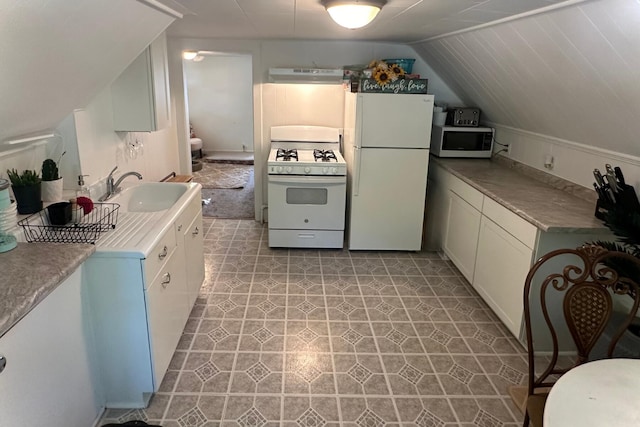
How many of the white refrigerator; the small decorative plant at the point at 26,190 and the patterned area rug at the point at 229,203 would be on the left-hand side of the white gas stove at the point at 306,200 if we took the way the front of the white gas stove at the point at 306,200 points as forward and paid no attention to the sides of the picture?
1

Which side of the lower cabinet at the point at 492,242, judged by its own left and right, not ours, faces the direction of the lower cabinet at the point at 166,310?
front

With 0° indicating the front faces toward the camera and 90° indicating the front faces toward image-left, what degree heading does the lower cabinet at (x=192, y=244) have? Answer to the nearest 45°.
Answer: approximately 270°

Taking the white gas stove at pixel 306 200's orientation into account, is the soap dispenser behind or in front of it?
in front

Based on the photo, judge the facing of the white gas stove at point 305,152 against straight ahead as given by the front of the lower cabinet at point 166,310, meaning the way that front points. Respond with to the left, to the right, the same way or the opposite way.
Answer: to the right

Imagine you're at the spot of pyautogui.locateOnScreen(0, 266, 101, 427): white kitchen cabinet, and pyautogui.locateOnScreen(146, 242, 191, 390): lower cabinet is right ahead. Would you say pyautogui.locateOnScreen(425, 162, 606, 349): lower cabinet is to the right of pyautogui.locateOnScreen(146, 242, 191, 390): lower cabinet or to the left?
right

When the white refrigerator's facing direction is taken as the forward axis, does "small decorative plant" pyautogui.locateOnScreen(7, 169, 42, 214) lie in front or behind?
in front

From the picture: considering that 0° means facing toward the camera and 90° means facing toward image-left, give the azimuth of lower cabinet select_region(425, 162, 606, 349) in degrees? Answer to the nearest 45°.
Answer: approximately 45°

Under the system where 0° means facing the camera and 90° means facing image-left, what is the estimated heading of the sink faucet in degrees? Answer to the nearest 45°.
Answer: approximately 315°

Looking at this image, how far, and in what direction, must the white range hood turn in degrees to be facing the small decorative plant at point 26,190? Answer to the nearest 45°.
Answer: approximately 45° to its right
